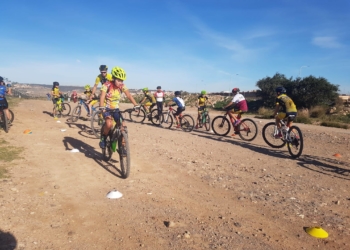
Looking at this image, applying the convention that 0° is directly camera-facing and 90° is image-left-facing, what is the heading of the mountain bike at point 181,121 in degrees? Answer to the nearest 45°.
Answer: approximately 135°

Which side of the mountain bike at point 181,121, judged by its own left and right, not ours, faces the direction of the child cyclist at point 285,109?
back

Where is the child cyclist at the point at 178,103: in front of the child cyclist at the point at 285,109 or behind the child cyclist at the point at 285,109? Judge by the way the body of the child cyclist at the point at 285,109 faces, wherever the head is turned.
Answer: in front

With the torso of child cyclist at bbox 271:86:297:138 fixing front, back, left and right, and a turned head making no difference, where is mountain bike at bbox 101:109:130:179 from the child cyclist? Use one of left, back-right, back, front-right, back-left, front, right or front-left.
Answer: left

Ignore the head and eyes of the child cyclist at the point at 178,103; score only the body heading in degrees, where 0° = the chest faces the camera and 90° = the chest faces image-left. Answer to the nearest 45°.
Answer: approximately 135°

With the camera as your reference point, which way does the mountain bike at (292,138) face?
facing away from the viewer and to the left of the viewer

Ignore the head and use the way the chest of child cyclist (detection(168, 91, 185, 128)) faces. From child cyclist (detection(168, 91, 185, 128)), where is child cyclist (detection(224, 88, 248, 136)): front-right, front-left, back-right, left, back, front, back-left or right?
back

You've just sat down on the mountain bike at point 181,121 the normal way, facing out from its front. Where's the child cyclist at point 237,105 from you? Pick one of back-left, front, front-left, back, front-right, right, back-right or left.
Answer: back

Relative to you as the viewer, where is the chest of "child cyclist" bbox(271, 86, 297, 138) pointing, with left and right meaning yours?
facing away from the viewer and to the left of the viewer
